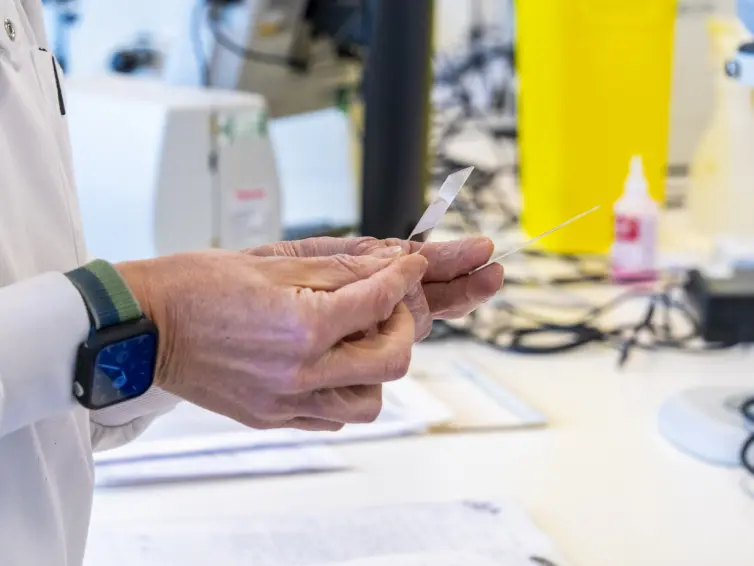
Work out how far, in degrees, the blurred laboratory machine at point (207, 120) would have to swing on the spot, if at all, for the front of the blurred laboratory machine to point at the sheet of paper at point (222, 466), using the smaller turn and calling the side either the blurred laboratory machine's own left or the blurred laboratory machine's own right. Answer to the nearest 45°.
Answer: approximately 45° to the blurred laboratory machine's own right

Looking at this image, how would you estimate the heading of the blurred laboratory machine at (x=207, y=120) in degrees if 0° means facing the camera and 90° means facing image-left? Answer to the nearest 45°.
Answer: approximately 315°
